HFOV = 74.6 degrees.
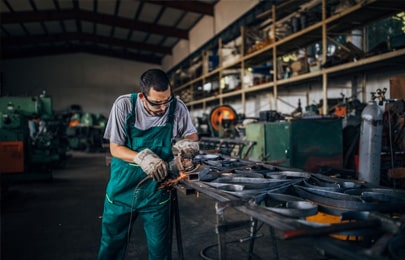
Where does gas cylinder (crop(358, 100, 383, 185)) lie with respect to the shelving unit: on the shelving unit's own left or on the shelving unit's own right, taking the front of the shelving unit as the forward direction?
on the shelving unit's own left

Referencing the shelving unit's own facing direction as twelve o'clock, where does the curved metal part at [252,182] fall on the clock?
The curved metal part is roughly at 11 o'clock from the shelving unit.

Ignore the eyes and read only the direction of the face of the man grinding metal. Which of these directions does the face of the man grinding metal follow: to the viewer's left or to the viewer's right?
to the viewer's right

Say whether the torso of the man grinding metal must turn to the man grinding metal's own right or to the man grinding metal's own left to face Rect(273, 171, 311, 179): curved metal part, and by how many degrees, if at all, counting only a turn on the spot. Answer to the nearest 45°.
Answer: approximately 45° to the man grinding metal's own left

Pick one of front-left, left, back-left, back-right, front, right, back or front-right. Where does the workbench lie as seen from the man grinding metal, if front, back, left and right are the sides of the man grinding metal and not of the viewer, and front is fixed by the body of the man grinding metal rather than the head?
front

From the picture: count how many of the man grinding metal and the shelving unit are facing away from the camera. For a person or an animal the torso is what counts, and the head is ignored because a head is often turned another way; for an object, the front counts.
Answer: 0

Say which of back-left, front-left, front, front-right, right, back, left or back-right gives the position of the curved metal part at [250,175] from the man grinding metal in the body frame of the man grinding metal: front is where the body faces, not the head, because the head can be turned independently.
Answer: front-left

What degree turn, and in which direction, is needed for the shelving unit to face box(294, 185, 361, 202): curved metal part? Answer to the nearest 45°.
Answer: approximately 45° to its left

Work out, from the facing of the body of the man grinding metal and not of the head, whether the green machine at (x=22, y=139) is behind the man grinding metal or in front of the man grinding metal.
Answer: behind

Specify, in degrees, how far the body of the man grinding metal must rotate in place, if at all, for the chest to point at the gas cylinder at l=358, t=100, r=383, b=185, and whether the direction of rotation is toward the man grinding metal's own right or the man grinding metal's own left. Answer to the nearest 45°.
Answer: approximately 135° to the man grinding metal's own left

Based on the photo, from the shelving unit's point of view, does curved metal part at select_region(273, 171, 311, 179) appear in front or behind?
in front

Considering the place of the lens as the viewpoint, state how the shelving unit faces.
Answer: facing the viewer and to the left of the viewer

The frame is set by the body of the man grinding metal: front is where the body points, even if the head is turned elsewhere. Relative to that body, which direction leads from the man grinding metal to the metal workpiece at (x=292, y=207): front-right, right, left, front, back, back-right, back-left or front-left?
front

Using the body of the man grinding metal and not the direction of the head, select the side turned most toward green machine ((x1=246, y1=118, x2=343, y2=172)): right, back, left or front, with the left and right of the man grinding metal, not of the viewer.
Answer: left
